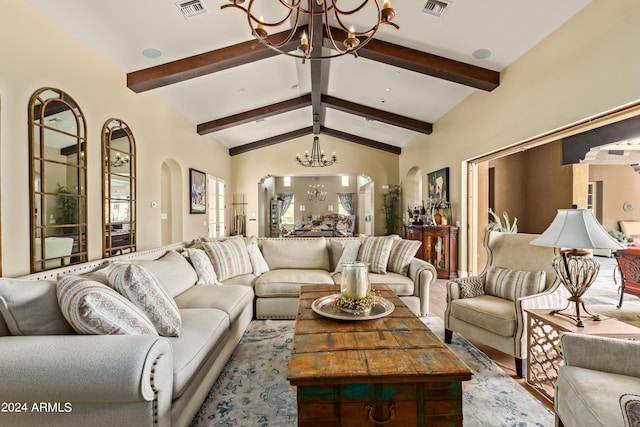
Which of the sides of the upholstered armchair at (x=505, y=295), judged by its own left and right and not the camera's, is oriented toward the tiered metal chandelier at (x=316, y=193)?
right

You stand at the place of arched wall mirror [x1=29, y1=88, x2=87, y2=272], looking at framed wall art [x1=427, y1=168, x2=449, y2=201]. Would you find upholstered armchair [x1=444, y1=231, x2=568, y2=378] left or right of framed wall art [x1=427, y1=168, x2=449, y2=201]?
right

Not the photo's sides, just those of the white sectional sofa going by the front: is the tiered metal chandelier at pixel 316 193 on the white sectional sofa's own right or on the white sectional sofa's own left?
on the white sectional sofa's own left

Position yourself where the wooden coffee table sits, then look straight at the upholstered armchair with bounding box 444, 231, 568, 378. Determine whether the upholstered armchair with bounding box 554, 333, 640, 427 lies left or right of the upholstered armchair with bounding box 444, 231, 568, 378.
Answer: right

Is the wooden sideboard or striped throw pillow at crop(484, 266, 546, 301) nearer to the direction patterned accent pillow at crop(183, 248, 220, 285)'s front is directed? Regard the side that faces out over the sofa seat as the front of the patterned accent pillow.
the striped throw pillow

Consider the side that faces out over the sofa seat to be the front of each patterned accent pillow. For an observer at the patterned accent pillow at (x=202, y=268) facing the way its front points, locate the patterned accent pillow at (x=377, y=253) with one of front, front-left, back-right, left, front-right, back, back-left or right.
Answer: front-left

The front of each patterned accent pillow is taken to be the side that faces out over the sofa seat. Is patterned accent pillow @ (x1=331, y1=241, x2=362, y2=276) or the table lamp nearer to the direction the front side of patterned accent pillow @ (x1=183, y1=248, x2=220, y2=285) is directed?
the table lamp

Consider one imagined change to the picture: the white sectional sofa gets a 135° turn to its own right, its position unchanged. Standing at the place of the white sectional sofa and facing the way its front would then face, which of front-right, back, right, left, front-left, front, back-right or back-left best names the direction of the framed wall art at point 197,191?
right

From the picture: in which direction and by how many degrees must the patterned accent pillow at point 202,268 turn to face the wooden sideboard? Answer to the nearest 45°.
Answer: approximately 45° to its left

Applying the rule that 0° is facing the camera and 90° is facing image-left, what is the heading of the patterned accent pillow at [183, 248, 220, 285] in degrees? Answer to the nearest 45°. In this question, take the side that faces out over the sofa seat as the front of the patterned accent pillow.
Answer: approximately 315°

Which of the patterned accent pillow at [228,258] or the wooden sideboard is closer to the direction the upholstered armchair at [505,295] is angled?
the patterned accent pillow
